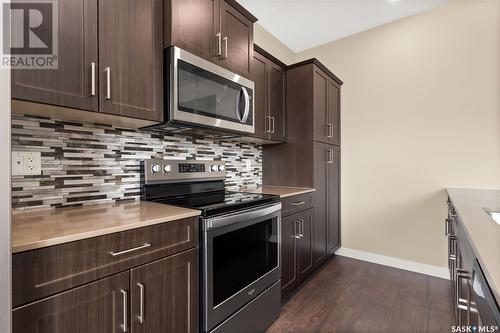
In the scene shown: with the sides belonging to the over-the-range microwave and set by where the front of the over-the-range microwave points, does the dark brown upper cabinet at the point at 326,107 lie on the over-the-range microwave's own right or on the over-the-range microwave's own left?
on the over-the-range microwave's own left

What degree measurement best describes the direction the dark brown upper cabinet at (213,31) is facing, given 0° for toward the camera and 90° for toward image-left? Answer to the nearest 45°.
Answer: approximately 315°

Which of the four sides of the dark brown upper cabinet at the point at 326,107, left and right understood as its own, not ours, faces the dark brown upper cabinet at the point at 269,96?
right

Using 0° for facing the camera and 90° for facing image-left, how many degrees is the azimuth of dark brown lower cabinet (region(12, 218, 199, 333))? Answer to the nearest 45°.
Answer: approximately 315°

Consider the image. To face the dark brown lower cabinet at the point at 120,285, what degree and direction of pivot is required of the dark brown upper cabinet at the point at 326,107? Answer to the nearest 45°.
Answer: approximately 45° to its right

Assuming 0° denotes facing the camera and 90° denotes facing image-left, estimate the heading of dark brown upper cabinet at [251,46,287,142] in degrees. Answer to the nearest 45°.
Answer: approximately 315°

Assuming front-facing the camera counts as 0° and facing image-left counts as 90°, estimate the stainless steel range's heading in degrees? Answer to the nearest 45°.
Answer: approximately 315°

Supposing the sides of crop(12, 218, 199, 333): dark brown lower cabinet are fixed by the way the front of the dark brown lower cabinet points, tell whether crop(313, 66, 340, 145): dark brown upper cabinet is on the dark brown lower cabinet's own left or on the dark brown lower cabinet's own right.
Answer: on the dark brown lower cabinet's own left

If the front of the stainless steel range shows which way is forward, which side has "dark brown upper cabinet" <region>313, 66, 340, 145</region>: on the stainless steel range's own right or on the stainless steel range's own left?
on the stainless steel range's own left
